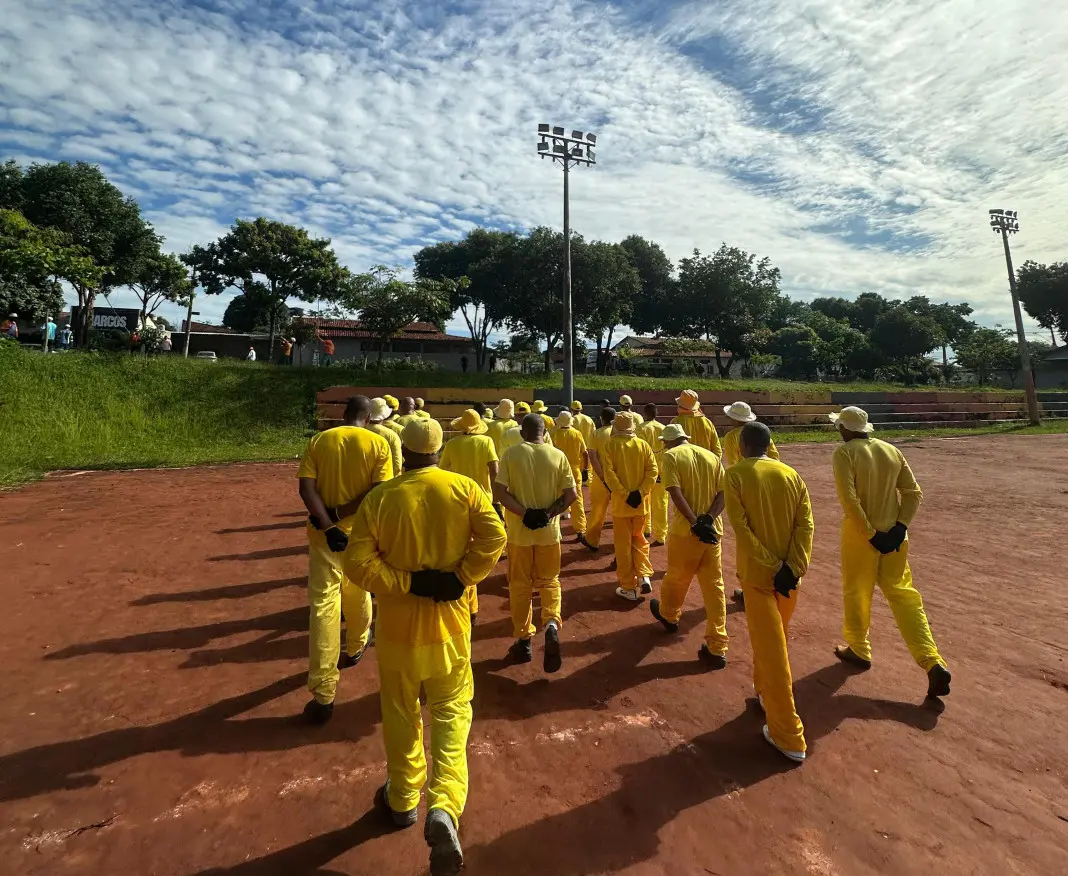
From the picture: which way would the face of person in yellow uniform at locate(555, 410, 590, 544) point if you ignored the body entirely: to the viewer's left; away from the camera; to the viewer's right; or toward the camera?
away from the camera

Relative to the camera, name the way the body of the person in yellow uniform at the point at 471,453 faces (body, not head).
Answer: away from the camera

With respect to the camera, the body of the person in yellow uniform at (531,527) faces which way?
away from the camera

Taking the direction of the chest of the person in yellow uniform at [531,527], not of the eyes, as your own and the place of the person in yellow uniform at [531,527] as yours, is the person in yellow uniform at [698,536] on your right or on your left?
on your right

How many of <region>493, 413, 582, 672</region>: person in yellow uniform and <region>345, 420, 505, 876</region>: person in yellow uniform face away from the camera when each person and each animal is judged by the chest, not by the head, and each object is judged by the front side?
2

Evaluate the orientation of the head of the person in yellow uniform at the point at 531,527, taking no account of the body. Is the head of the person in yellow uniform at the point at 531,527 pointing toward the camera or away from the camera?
away from the camera

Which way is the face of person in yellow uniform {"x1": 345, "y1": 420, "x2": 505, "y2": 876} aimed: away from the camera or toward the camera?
away from the camera

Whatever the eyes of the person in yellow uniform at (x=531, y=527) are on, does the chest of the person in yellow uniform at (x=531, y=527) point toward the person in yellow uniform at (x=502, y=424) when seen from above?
yes

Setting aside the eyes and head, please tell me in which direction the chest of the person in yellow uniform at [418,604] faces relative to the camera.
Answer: away from the camera
